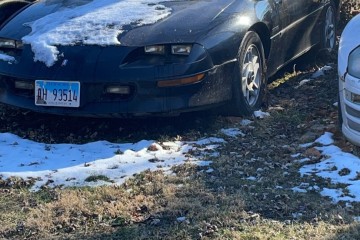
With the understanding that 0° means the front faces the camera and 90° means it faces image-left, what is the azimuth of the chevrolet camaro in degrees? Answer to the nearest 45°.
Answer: approximately 45°

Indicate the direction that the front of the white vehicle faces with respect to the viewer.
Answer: facing the viewer and to the left of the viewer

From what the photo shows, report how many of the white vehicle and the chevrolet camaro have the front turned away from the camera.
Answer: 0

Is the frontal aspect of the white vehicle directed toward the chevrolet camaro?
no

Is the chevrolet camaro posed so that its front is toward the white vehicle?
no

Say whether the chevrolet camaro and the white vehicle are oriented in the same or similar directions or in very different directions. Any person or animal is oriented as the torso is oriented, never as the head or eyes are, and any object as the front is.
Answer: same or similar directions
